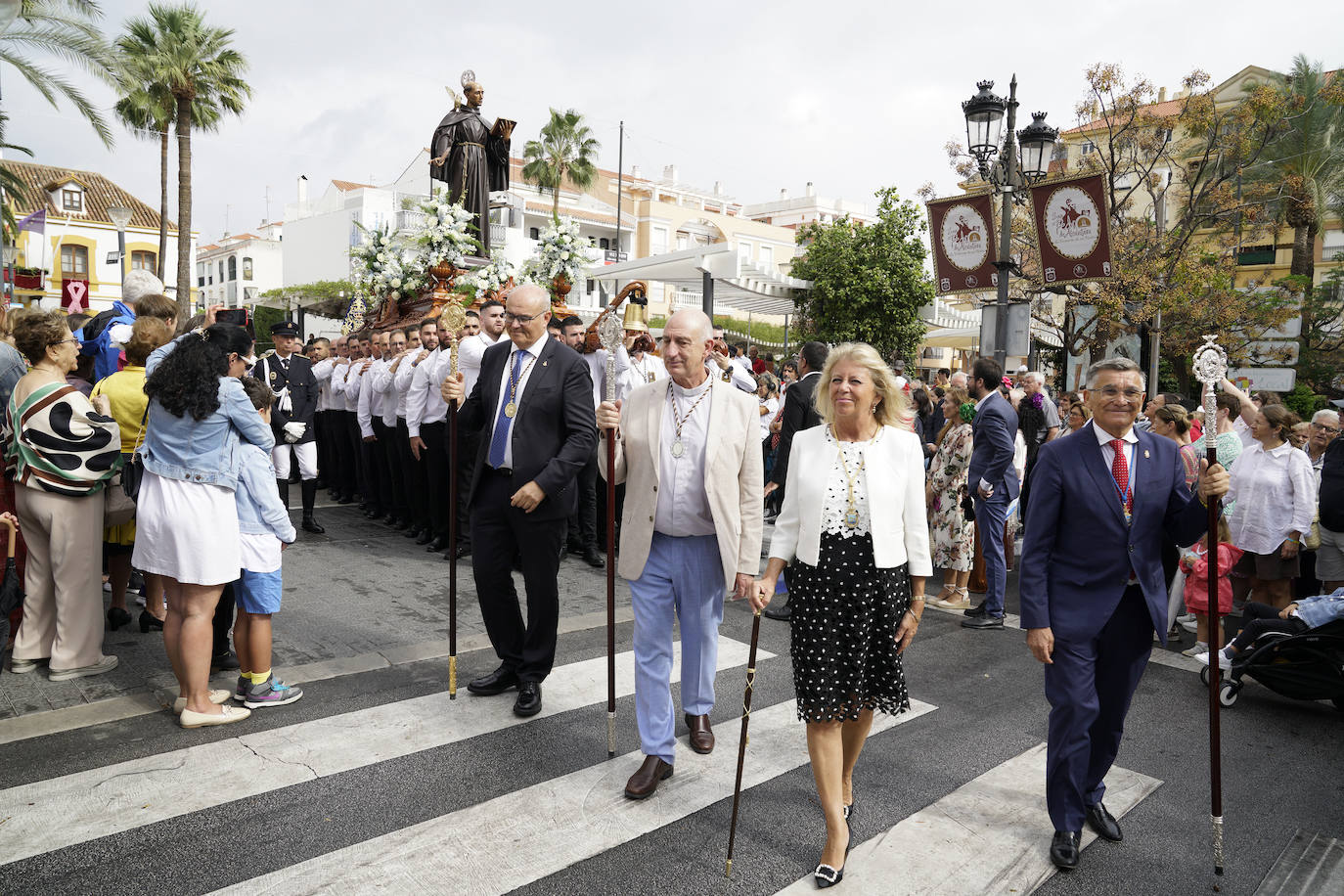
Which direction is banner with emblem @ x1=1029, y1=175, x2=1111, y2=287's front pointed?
toward the camera

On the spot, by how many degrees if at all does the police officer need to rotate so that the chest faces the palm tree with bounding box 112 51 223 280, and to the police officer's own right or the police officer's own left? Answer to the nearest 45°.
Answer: approximately 180°

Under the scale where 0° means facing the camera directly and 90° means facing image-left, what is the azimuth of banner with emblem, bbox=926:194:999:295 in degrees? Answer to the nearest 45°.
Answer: approximately 0°

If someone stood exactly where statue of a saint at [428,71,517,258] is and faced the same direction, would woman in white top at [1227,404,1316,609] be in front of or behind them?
in front

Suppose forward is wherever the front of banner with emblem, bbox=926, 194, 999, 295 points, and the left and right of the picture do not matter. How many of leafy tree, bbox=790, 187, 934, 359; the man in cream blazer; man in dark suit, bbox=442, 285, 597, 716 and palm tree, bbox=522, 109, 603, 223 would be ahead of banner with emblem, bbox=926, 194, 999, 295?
2

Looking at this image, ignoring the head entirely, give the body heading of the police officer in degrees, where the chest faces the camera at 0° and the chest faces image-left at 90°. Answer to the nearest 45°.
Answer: approximately 0°

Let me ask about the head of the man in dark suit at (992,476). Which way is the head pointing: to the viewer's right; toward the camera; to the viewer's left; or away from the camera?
to the viewer's left

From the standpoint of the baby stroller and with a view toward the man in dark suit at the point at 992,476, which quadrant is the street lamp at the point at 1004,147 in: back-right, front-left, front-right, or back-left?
front-right

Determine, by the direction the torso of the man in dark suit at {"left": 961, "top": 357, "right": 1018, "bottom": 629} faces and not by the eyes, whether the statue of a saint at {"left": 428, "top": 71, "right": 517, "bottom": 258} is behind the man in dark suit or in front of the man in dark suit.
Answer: in front

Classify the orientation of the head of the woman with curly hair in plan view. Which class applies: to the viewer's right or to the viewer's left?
to the viewer's right
